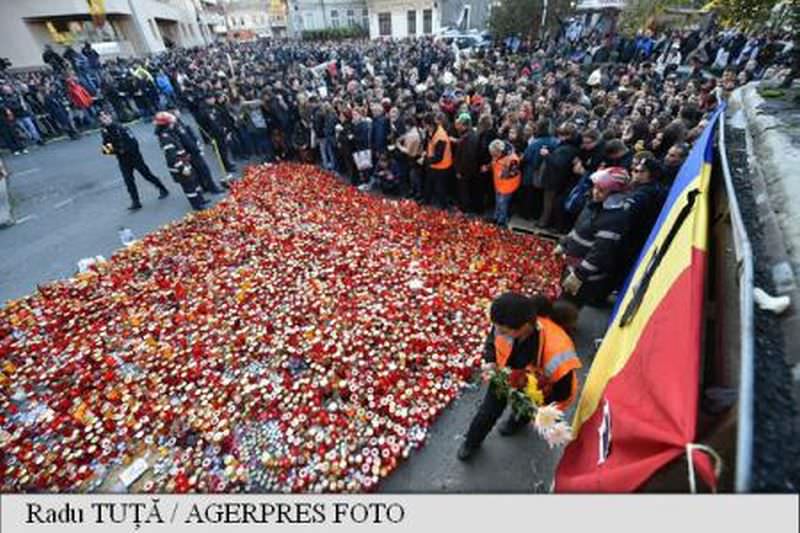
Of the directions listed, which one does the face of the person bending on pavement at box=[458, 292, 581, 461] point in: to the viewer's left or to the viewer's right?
to the viewer's left

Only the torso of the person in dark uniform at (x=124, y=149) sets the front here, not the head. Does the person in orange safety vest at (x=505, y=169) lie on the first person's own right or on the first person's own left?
on the first person's own left

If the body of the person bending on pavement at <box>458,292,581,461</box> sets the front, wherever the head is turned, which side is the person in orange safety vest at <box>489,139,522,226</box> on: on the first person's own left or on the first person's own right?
on the first person's own right

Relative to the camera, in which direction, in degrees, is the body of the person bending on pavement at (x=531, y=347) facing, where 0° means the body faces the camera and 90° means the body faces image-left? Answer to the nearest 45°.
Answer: approximately 45°

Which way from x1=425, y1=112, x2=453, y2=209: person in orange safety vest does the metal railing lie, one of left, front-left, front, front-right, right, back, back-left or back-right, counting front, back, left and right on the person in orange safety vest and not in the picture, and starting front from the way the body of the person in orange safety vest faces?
left

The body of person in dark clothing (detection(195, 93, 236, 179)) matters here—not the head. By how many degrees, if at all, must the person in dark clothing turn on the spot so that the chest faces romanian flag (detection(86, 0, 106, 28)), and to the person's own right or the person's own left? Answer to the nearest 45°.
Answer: approximately 135° to the person's own left

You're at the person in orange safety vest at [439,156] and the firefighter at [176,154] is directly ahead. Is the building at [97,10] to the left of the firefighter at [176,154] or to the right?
right
